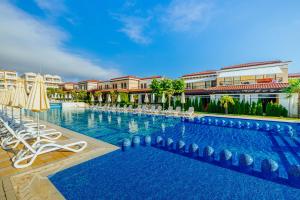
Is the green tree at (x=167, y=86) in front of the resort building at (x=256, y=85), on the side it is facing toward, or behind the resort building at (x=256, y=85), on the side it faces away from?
in front

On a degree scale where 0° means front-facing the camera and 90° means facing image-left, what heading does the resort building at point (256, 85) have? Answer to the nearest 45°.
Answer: approximately 45°

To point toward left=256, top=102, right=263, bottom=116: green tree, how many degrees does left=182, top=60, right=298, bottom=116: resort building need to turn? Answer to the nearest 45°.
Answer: approximately 45° to its left

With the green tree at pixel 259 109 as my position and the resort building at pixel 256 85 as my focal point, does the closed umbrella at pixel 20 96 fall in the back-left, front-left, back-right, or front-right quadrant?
back-left

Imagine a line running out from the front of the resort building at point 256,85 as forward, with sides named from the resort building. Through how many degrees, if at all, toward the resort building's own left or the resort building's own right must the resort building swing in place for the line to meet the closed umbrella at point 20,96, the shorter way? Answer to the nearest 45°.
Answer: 0° — it already faces it

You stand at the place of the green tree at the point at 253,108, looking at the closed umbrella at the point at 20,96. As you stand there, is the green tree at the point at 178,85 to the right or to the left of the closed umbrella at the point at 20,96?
right

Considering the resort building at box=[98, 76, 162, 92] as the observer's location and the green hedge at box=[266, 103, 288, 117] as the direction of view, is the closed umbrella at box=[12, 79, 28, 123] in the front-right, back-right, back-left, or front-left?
front-right

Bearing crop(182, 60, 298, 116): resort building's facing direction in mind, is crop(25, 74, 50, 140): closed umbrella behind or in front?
in front

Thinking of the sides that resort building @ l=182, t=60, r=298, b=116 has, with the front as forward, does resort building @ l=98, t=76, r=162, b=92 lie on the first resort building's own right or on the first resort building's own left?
on the first resort building's own right

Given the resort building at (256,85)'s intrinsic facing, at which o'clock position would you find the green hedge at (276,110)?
The green hedge is roughly at 10 o'clock from the resort building.

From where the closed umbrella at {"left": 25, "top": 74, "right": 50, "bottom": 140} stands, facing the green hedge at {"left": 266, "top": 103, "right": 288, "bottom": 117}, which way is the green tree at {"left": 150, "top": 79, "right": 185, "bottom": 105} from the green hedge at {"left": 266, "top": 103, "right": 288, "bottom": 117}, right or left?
left
